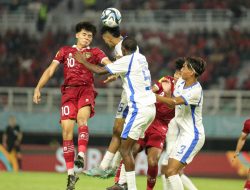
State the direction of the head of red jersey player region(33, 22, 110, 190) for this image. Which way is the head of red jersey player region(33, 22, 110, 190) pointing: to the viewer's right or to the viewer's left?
to the viewer's right

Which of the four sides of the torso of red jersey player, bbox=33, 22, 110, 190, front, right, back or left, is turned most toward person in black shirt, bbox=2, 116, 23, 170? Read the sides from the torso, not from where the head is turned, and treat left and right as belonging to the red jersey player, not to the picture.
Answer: back

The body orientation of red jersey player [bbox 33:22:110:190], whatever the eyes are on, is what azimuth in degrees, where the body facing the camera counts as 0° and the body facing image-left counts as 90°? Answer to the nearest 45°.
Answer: approximately 0°
